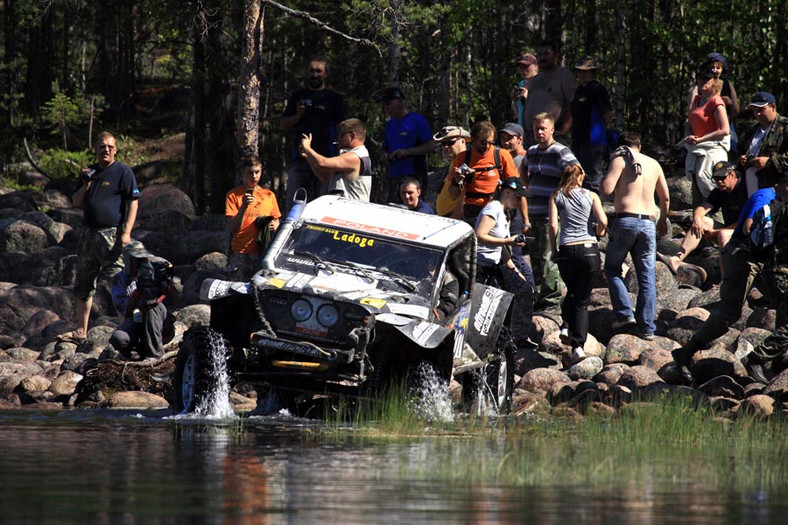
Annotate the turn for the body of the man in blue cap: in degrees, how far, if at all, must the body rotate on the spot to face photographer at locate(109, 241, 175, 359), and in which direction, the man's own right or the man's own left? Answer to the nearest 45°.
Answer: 0° — they already face them

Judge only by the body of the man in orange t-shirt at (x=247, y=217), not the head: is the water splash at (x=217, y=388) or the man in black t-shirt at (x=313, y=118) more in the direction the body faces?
the water splash

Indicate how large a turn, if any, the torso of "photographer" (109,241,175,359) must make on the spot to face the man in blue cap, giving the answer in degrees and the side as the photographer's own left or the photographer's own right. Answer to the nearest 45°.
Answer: approximately 45° to the photographer's own left

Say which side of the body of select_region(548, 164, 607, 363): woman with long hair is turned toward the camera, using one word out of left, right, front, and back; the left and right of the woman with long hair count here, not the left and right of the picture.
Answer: back

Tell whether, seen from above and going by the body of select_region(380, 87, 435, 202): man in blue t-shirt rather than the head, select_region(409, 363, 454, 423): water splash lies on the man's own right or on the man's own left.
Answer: on the man's own left

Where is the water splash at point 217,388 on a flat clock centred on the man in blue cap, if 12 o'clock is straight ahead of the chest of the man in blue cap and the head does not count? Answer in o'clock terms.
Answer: The water splash is roughly at 12 o'clock from the man in blue cap.

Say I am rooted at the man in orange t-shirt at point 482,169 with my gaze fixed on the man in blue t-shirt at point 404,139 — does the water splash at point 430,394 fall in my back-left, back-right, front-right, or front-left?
back-left

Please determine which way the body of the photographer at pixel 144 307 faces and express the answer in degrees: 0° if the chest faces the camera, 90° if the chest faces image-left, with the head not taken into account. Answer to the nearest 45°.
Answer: approximately 315°
